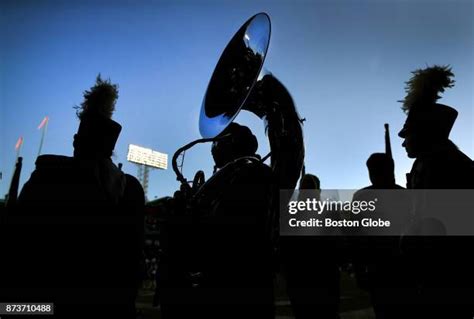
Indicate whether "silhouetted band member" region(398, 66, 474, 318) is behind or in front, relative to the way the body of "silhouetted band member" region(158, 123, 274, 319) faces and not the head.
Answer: behind

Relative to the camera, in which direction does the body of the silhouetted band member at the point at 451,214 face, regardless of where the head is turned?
to the viewer's left

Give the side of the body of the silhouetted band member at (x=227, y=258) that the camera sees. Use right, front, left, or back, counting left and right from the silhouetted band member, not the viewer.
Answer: left
